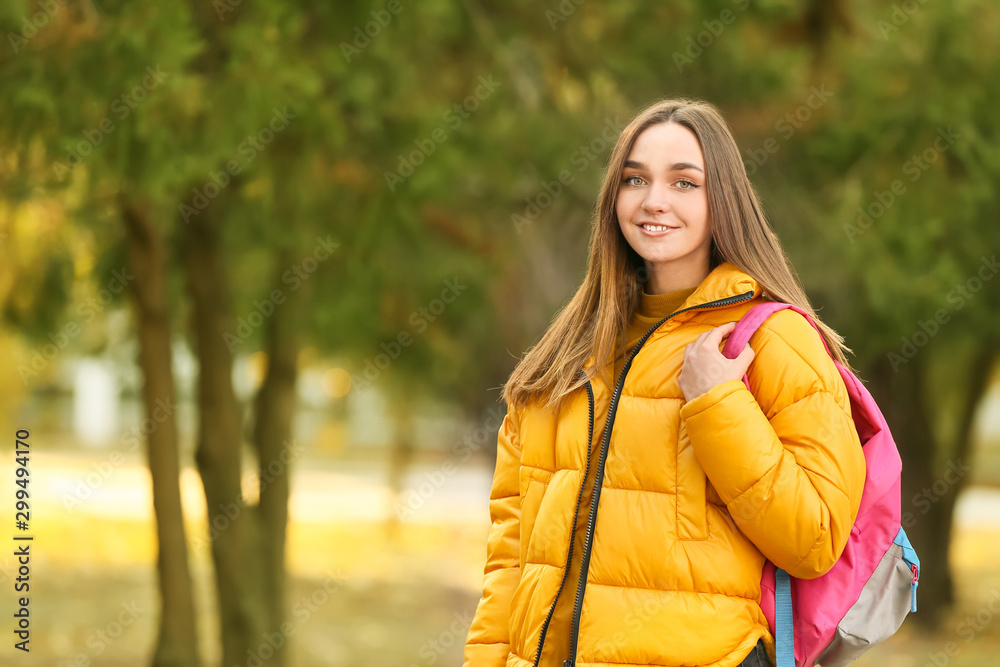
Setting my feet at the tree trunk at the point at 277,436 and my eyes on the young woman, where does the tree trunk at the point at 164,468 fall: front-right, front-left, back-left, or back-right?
front-right

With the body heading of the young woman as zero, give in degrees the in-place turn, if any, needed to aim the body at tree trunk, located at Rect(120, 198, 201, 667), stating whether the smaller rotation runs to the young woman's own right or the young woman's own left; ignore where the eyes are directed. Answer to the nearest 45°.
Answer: approximately 90° to the young woman's own right

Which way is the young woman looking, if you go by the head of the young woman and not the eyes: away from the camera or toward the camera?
toward the camera

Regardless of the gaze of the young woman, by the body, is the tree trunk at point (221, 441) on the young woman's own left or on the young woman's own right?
on the young woman's own right

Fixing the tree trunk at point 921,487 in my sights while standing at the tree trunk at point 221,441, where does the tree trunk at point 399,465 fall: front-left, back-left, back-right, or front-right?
front-left

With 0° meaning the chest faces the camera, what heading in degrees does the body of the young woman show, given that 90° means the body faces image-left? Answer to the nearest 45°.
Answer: approximately 45°

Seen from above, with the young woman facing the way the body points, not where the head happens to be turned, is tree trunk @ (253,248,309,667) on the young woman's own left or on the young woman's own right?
on the young woman's own right

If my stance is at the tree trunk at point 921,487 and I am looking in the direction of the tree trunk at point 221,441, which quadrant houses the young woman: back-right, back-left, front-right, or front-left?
front-left

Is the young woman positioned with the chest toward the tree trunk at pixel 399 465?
no
